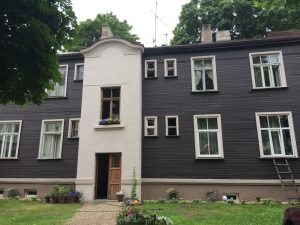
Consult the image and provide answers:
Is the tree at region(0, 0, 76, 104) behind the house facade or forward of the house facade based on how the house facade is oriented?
forward

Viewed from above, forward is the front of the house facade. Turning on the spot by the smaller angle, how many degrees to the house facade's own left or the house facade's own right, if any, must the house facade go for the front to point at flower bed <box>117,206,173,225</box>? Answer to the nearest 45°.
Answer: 0° — it already faces it

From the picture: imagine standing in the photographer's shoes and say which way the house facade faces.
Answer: facing the viewer

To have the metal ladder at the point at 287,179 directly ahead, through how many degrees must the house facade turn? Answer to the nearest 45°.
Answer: approximately 90° to its left

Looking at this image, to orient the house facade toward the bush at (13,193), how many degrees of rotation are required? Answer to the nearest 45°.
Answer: approximately 90° to its right
